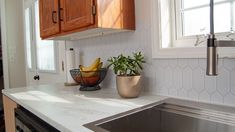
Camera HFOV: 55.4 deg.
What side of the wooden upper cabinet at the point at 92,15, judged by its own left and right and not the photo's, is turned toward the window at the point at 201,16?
left

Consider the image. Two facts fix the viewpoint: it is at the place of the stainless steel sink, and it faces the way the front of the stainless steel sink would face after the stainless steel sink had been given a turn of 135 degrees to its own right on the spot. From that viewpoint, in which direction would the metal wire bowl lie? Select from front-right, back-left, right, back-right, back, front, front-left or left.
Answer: front-left

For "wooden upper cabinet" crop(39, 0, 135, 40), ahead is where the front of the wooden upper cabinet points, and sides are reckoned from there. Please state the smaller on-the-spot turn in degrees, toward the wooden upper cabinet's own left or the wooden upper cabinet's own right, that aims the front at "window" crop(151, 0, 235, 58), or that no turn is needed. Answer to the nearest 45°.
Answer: approximately 135° to the wooden upper cabinet's own left

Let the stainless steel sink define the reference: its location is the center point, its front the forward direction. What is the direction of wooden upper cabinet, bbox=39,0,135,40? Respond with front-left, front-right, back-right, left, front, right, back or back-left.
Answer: right

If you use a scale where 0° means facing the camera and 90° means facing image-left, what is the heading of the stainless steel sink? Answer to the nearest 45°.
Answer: approximately 45°

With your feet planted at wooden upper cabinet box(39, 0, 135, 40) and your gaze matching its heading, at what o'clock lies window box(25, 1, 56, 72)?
The window is roughly at 4 o'clock from the wooden upper cabinet.

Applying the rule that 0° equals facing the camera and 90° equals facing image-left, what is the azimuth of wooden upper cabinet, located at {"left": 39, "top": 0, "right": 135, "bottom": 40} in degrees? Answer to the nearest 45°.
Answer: approximately 45°

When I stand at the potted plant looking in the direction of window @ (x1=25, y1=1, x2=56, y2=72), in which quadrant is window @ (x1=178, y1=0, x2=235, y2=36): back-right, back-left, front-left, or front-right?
back-right
